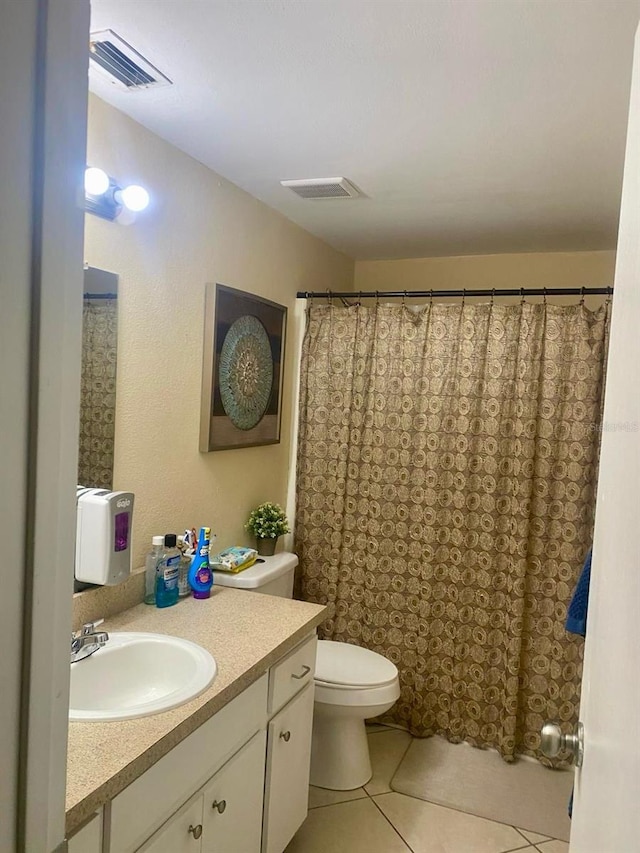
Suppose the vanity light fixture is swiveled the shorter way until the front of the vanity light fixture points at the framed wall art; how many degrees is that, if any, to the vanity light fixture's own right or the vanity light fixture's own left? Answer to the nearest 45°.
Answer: approximately 90° to the vanity light fixture's own left

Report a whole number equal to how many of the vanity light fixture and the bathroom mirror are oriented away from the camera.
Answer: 0

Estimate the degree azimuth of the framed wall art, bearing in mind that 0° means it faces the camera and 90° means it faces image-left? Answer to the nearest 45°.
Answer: approximately 315°

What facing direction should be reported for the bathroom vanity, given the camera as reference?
facing the viewer and to the right of the viewer

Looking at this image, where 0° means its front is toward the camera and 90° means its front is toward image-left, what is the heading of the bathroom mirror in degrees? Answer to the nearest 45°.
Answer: approximately 315°

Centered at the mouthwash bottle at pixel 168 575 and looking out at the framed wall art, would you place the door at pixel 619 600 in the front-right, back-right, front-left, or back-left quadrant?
back-right

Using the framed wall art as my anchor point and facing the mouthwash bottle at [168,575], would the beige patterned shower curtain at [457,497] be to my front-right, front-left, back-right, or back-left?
back-left

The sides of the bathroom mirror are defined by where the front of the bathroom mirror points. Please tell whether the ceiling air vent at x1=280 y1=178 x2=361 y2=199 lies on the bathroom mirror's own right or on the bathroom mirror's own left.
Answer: on the bathroom mirror's own left

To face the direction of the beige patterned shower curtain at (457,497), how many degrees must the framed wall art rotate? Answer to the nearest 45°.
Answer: approximately 45° to its left

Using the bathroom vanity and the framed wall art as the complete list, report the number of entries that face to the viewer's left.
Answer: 0

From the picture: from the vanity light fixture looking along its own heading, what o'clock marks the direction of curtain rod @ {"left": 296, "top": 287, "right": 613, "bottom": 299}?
The curtain rod is roughly at 10 o'clock from the vanity light fixture.

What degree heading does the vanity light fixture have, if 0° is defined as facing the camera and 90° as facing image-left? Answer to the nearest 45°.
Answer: approximately 315°
